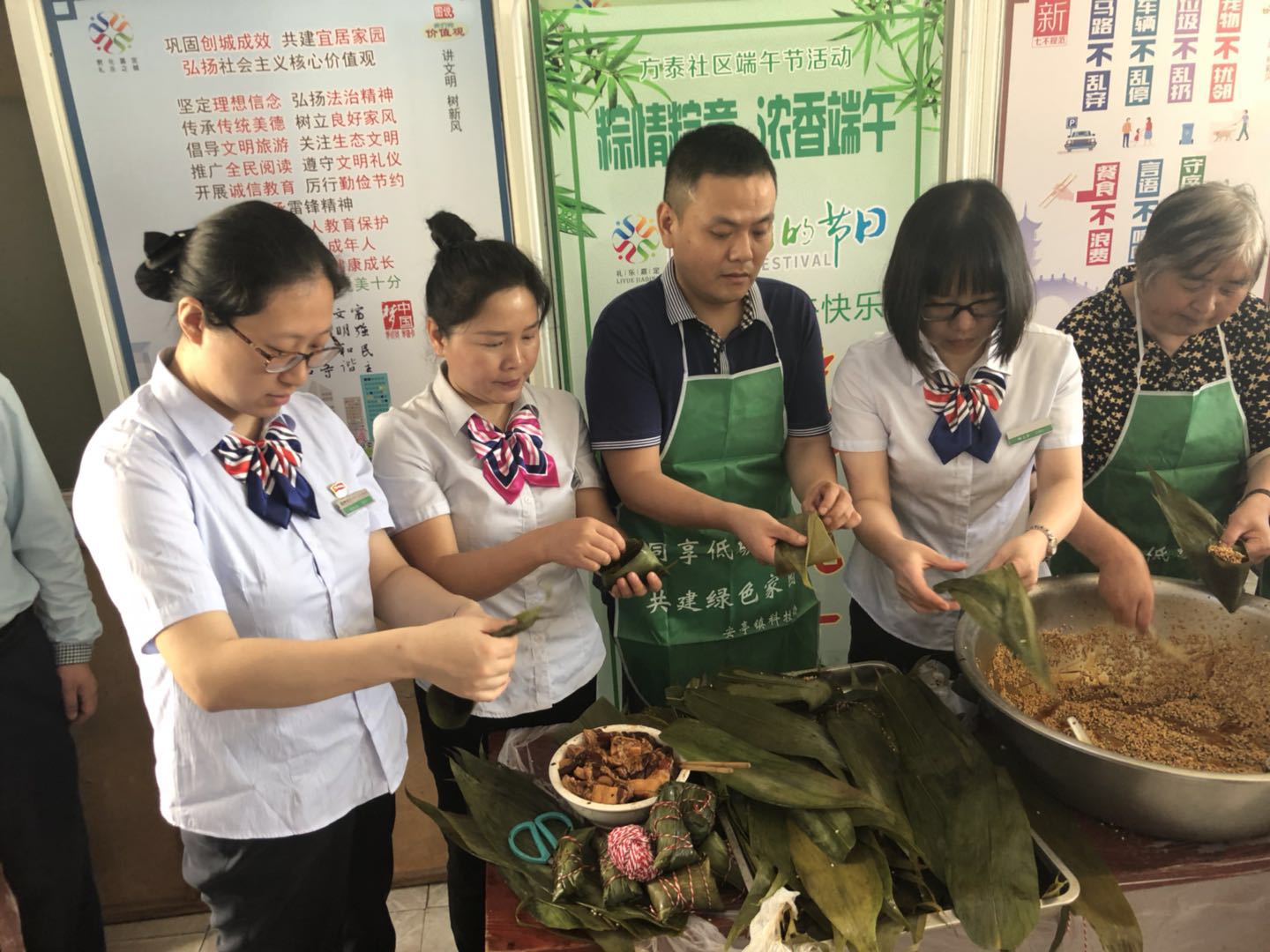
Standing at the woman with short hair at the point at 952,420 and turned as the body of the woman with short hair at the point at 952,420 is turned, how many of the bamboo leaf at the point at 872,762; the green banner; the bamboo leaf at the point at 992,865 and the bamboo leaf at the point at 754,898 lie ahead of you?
3

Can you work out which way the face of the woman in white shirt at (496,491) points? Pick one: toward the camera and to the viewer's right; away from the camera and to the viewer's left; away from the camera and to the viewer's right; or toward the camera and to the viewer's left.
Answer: toward the camera and to the viewer's right

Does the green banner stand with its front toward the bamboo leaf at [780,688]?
yes

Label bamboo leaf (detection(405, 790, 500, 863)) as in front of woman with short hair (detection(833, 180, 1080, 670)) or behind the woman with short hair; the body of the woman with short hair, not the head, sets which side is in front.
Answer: in front

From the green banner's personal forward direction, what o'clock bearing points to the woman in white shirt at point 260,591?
The woman in white shirt is roughly at 1 o'clock from the green banner.

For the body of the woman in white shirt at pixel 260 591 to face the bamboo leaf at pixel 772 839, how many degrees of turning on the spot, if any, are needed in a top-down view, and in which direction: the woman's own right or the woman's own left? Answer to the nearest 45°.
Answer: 0° — they already face it

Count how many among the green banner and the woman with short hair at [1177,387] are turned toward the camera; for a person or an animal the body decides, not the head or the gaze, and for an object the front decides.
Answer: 2

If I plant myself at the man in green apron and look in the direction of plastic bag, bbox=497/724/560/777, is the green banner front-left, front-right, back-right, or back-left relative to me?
back-right

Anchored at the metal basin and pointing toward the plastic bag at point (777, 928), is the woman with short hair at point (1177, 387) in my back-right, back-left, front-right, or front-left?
back-right

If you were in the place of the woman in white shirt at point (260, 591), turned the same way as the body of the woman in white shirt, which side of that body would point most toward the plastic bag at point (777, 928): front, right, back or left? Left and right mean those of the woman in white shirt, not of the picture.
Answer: front

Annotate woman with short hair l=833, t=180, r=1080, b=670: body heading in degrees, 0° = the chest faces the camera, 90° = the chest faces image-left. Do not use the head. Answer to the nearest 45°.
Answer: approximately 0°

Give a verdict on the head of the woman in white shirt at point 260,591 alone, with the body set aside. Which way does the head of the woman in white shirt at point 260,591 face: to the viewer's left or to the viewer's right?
to the viewer's right

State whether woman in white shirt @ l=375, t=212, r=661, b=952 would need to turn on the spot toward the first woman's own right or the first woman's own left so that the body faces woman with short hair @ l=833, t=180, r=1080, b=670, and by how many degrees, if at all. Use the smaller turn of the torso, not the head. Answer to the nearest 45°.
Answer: approximately 45° to the first woman's own left

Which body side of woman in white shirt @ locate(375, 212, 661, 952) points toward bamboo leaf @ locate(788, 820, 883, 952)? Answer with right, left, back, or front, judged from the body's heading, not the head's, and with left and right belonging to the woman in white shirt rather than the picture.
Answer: front
